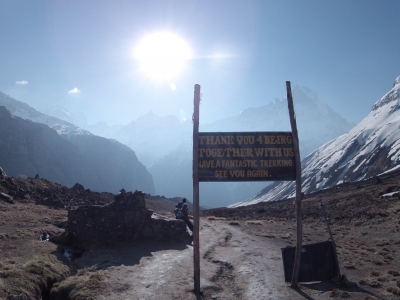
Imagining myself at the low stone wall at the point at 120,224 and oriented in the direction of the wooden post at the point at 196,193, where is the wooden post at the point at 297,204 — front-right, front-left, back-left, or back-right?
front-left

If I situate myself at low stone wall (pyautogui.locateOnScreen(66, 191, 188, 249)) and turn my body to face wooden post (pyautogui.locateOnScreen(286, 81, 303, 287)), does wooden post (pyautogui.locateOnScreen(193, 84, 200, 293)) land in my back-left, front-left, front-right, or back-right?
front-right

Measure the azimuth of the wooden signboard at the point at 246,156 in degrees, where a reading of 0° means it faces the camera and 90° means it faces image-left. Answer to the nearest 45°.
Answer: approximately 0°

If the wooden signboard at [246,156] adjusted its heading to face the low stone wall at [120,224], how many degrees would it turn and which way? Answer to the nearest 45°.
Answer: approximately 135° to its right

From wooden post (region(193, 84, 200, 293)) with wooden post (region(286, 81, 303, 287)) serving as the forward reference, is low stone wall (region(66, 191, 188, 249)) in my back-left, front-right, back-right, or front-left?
back-left

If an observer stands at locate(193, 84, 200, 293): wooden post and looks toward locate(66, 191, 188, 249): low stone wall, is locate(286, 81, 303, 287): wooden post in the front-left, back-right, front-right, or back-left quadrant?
back-right
